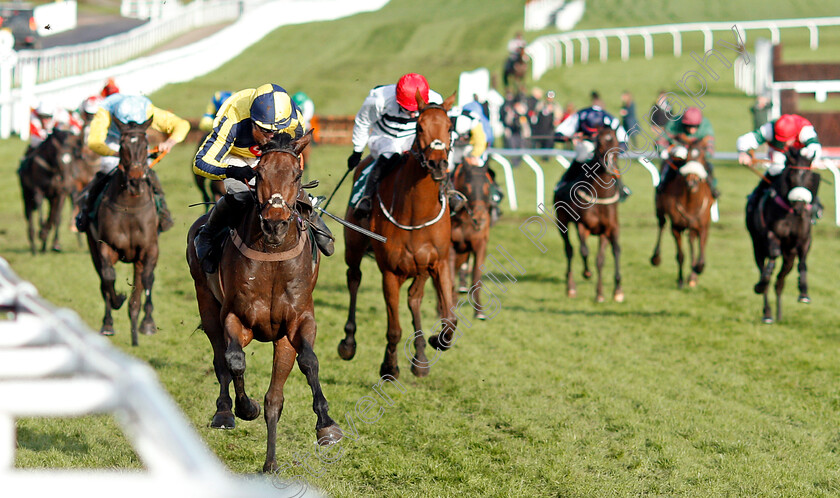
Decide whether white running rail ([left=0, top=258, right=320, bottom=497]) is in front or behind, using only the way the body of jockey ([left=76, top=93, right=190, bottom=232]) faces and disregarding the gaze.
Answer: in front

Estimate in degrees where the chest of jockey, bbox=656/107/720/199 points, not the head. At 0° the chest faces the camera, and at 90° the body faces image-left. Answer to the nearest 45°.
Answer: approximately 0°

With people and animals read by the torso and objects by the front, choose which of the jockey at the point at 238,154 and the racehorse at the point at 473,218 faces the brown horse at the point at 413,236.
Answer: the racehorse

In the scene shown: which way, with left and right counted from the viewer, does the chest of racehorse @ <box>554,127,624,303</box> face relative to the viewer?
facing the viewer and to the right of the viewer

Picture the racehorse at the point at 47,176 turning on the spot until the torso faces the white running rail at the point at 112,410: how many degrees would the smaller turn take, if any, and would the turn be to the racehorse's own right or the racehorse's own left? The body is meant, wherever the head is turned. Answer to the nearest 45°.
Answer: approximately 45° to the racehorse's own right
